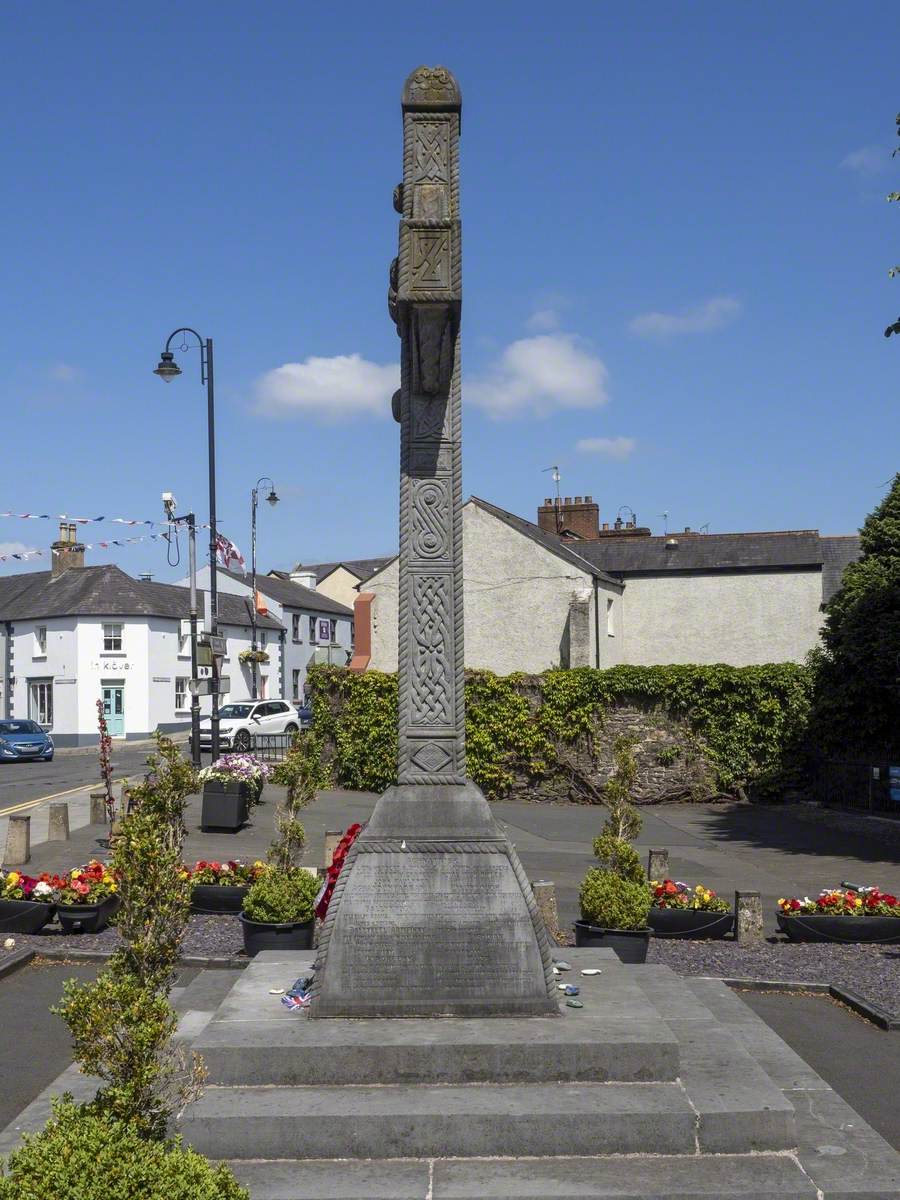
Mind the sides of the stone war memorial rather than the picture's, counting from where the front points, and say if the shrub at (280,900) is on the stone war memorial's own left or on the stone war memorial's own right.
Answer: on the stone war memorial's own right

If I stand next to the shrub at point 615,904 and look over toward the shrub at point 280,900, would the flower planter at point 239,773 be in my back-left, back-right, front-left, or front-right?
front-right

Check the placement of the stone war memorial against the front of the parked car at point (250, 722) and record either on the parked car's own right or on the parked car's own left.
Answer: on the parked car's own left

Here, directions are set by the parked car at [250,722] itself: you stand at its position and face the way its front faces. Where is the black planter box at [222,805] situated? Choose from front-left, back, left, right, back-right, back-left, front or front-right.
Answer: front-left

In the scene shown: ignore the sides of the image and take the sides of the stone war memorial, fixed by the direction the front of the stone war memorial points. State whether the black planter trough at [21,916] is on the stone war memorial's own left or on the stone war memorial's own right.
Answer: on the stone war memorial's own right

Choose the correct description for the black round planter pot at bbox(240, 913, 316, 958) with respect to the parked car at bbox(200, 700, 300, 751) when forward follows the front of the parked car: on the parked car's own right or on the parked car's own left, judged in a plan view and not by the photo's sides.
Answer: on the parked car's own left

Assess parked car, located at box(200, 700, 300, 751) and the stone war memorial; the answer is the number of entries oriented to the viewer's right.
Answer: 0

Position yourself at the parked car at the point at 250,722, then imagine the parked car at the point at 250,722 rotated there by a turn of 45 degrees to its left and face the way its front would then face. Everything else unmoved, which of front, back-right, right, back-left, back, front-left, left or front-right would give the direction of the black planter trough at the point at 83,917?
front

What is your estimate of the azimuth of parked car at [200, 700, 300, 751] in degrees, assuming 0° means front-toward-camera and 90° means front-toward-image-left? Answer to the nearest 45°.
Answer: approximately 45°

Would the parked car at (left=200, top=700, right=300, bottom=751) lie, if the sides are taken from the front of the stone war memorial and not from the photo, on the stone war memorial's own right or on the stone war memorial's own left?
on the stone war memorial's own right
